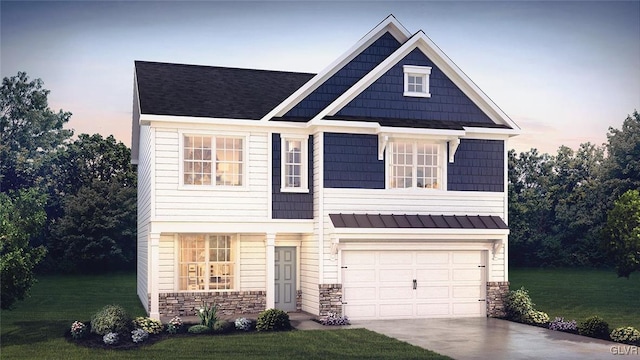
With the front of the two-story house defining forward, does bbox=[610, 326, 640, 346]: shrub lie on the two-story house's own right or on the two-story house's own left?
on the two-story house's own left

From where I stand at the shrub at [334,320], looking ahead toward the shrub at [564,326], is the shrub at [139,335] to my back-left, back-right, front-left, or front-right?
back-right

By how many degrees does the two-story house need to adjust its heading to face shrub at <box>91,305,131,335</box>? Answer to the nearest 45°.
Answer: approximately 45° to its right

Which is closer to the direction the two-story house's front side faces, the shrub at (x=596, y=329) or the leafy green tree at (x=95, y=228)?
the shrub

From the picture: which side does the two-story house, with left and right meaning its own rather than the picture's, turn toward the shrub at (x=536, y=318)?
left

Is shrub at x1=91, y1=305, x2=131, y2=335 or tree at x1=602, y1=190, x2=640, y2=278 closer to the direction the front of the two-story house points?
the shrub

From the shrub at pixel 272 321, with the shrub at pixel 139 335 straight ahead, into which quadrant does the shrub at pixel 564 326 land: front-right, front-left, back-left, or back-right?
back-left

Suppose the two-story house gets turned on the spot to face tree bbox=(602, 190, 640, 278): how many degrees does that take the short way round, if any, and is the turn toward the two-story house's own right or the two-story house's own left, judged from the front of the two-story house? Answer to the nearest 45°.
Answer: approximately 135° to the two-story house's own left

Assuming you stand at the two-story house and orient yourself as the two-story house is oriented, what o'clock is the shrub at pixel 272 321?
The shrub is roughly at 1 o'clock from the two-story house.

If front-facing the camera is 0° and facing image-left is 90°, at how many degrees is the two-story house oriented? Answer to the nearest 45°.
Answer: approximately 0°

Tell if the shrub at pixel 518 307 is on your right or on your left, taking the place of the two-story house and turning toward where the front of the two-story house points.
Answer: on your left
